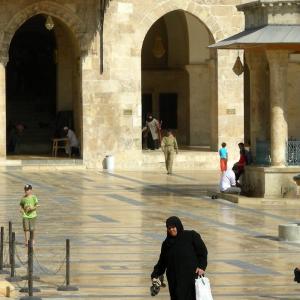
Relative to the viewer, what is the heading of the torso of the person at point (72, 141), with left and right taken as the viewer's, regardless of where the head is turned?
facing to the left of the viewer

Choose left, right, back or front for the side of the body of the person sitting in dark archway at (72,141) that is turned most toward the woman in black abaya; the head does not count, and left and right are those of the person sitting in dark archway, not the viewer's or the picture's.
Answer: left
